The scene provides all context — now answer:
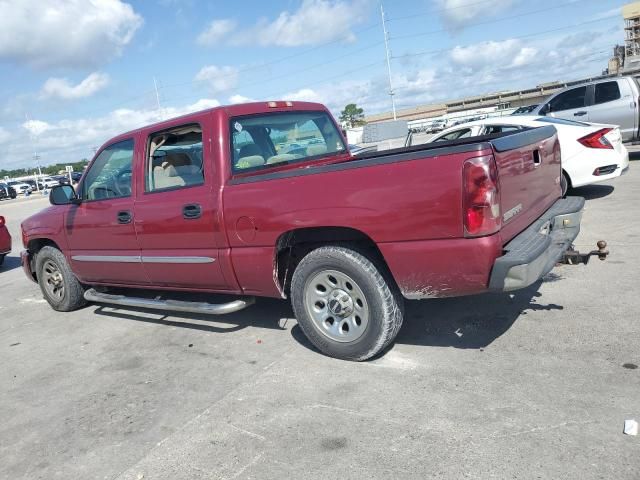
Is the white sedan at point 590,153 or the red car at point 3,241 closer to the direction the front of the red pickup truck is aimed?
the red car

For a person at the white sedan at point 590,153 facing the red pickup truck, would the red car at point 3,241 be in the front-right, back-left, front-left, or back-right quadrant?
front-right

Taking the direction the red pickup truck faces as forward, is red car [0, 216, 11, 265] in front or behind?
in front

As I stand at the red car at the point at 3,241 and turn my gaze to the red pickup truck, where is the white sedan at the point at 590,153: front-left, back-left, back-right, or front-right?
front-left

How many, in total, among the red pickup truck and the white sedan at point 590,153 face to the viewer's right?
0

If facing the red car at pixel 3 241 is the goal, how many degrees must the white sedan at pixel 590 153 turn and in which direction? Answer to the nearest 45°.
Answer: approximately 45° to its left

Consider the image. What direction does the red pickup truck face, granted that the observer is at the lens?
facing away from the viewer and to the left of the viewer

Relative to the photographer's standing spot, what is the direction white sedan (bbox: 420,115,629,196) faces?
facing away from the viewer and to the left of the viewer

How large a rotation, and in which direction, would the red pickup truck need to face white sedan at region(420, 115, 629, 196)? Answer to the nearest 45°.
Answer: approximately 90° to its right
